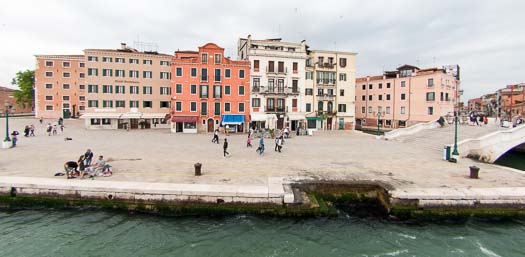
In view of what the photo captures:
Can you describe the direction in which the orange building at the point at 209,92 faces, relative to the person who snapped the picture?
facing the viewer

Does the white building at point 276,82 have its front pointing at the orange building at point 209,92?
no

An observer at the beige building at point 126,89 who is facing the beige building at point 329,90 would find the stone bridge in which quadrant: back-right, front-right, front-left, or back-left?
front-right

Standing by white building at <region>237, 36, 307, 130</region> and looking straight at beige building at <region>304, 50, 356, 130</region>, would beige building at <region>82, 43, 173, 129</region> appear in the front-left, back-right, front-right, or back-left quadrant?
back-left

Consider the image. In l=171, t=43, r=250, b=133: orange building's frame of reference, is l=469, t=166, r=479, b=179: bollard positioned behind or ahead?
ahead

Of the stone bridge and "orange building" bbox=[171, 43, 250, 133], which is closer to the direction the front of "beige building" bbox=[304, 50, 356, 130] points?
the stone bridge

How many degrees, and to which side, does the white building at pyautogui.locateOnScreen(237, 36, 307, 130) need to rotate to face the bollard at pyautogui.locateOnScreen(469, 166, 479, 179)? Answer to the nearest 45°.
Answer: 0° — it already faces it

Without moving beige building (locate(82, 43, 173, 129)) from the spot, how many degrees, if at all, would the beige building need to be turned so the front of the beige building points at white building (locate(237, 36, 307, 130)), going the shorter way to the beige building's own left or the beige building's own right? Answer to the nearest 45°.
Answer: approximately 45° to the beige building's own left

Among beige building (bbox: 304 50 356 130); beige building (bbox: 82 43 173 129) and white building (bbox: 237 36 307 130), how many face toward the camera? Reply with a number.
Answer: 3

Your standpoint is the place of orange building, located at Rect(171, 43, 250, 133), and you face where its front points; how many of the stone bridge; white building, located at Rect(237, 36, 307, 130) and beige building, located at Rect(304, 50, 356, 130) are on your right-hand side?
0

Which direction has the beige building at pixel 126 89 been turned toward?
toward the camera

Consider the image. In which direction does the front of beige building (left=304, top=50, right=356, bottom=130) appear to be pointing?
toward the camera

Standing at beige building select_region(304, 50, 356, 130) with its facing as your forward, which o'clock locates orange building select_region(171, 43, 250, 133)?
The orange building is roughly at 2 o'clock from the beige building.

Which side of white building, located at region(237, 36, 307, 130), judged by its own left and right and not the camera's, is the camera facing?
front

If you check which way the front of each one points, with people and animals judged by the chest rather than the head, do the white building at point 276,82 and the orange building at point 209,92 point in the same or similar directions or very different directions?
same or similar directions

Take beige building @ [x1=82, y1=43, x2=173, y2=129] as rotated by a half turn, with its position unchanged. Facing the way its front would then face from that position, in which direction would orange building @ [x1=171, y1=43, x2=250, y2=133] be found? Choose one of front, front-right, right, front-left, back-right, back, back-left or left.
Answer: back-right

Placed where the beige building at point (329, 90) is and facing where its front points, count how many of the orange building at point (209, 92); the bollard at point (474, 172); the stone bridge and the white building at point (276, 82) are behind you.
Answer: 0
